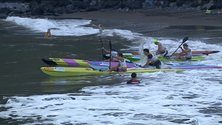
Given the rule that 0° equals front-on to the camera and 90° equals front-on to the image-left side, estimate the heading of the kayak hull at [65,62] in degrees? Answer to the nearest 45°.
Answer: approximately 90°
